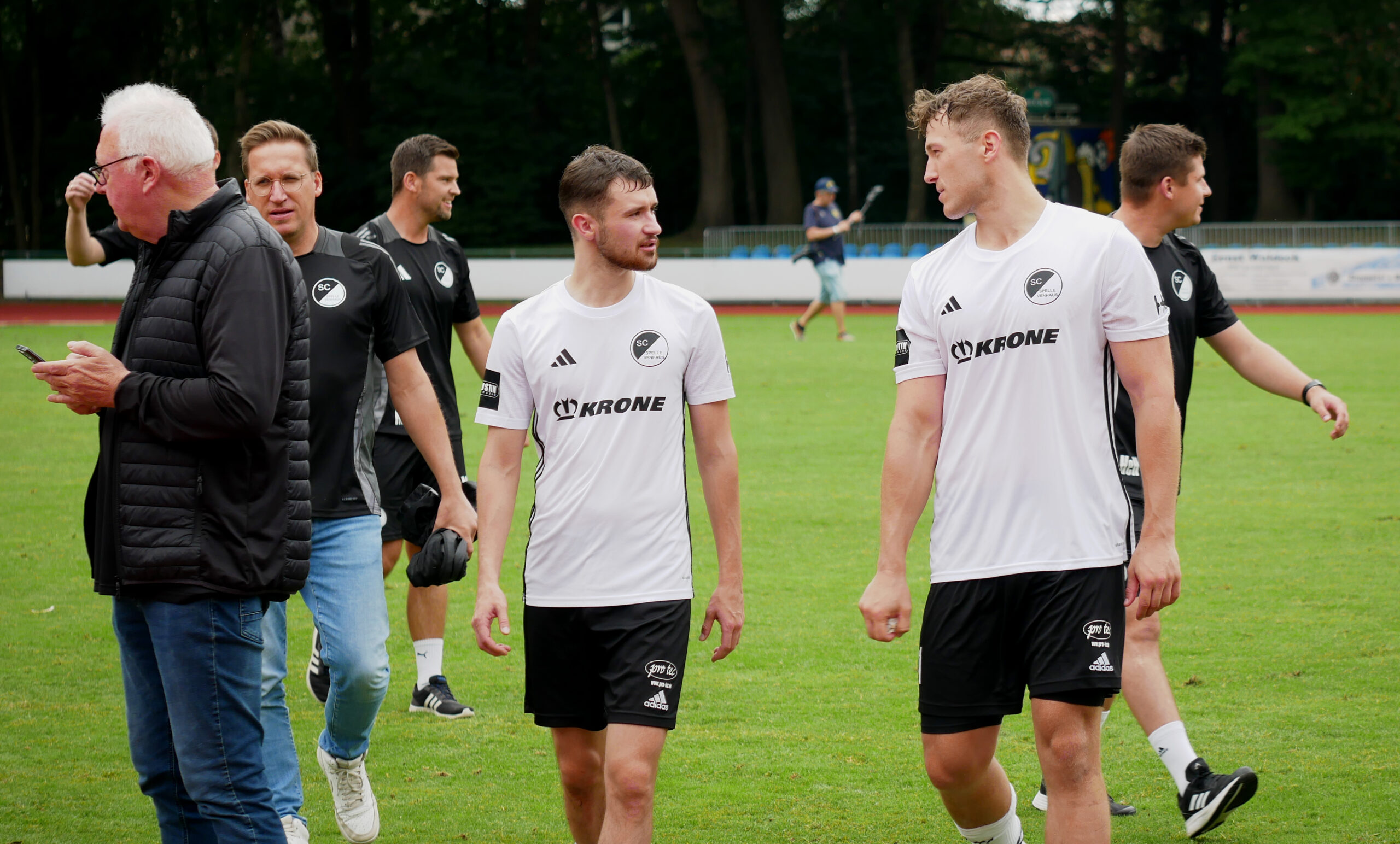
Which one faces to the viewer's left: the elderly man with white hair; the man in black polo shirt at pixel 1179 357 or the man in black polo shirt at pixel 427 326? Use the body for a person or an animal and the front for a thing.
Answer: the elderly man with white hair

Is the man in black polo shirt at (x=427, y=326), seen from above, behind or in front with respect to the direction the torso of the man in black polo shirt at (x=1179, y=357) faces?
behind

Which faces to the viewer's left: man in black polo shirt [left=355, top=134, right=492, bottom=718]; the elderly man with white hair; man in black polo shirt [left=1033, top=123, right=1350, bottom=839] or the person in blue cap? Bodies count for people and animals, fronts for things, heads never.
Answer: the elderly man with white hair

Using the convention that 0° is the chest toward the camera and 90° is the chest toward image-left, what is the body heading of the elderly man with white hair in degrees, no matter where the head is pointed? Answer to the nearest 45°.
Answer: approximately 90°

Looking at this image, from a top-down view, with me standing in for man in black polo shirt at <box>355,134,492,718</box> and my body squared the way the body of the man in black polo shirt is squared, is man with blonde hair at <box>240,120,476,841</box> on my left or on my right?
on my right

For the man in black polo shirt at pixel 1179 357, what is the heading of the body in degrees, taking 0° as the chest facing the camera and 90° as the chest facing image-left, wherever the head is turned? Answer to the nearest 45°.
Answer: approximately 315°
